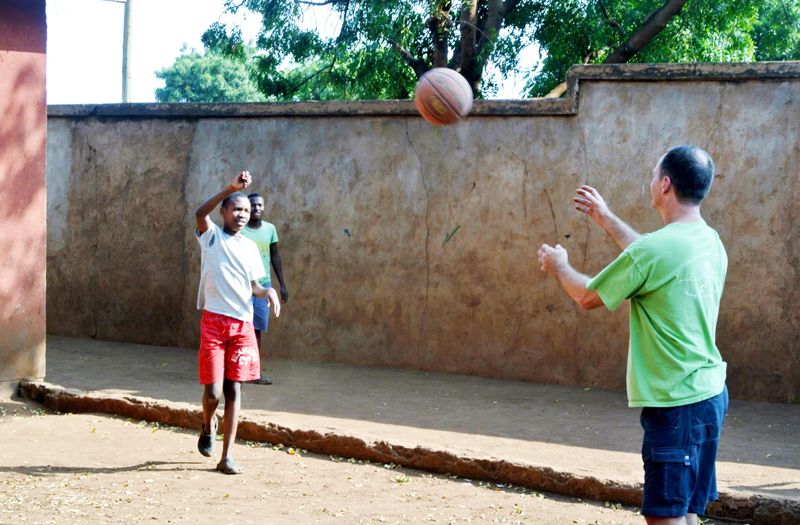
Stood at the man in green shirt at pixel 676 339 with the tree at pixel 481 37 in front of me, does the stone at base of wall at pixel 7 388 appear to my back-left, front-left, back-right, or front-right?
front-left

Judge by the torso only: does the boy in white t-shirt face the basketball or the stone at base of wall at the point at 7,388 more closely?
the basketball

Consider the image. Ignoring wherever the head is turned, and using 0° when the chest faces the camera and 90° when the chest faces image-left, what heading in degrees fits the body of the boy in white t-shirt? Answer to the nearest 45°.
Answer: approximately 315°

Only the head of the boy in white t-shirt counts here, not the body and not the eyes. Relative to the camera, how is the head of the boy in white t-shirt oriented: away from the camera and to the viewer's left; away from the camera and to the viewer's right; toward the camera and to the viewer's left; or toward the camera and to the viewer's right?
toward the camera and to the viewer's right

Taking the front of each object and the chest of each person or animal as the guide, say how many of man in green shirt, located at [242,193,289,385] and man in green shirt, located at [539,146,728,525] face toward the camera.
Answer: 1

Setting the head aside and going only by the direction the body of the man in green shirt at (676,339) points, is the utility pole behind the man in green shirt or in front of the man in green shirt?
in front

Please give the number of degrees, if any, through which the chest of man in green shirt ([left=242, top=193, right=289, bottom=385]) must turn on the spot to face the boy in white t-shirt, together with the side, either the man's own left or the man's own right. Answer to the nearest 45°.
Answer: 0° — they already face them

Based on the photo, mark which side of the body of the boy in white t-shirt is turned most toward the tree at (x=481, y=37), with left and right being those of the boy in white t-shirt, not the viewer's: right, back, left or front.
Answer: left

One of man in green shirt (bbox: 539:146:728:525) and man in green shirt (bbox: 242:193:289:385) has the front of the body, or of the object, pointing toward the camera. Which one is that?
man in green shirt (bbox: 242:193:289:385)

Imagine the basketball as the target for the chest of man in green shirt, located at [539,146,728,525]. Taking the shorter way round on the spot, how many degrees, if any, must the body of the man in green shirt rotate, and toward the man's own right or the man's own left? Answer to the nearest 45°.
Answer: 0° — they already face it

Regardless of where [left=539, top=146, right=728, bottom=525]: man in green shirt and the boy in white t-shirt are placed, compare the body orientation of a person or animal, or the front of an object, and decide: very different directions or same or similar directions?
very different directions

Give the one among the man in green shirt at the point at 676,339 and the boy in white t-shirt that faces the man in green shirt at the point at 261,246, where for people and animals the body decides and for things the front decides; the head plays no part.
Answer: the man in green shirt at the point at 676,339

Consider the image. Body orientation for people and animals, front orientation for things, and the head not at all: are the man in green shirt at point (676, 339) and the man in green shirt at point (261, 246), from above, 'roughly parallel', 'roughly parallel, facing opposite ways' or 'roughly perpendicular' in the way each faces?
roughly parallel, facing opposite ways

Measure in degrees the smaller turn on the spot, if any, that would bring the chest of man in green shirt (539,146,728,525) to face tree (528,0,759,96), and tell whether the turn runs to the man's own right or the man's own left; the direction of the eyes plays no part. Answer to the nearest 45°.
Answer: approximately 45° to the man's own right

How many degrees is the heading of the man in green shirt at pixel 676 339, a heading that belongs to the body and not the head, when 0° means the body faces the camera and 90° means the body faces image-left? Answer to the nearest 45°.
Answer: approximately 135°

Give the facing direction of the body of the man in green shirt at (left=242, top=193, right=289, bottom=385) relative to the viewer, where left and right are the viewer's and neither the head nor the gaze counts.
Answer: facing the viewer
